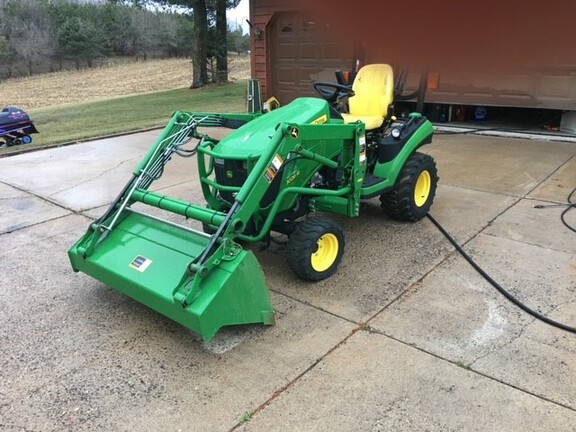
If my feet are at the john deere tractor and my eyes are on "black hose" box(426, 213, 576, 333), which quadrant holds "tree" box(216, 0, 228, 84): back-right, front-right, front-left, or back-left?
back-left

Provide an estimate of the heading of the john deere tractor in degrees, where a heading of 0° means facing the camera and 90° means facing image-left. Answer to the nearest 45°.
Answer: approximately 45°

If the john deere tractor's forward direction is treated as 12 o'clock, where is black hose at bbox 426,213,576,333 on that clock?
The black hose is roughly at 8 o'clock from the john deere tractor.

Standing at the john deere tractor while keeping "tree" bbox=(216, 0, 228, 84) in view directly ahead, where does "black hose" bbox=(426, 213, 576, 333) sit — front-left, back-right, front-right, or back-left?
back-right

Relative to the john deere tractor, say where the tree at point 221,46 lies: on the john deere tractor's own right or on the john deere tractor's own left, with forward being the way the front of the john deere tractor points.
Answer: on the john deere tractor's own right
